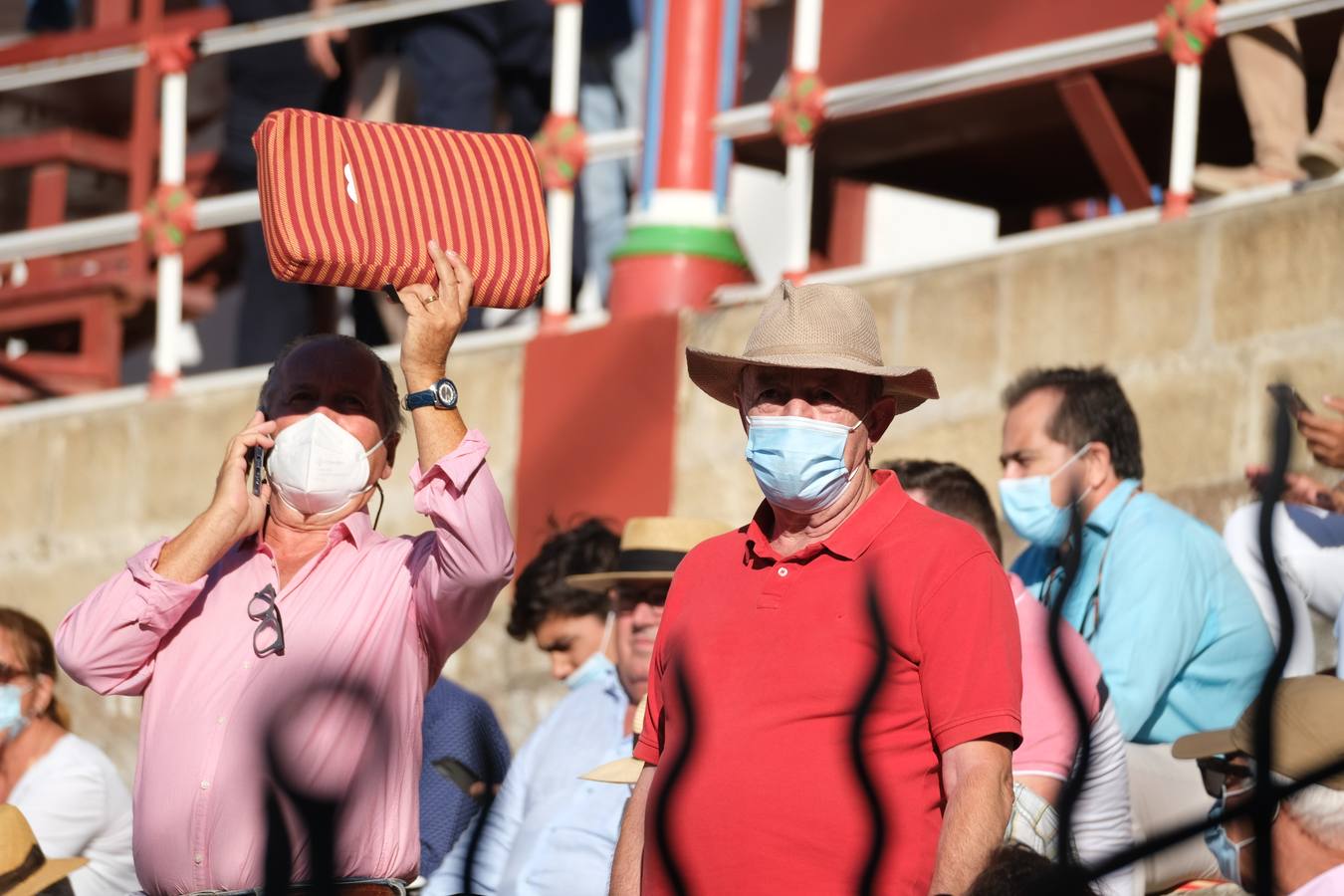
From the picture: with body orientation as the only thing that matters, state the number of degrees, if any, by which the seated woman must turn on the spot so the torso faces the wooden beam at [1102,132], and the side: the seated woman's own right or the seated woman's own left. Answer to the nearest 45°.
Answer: approximately 135° to the seated woman's own left

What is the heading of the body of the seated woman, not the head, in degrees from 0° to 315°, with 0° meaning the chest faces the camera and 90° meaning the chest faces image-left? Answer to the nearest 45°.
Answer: approximately 45°

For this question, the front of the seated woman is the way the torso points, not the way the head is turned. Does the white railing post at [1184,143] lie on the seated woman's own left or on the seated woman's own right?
on the seated woman's own left

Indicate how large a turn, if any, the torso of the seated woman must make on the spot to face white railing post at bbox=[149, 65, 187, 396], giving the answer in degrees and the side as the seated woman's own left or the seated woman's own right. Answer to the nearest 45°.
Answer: approximately 135° to the seated woman's own right

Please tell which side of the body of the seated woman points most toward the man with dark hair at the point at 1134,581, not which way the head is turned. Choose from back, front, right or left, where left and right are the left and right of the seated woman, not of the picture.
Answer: left

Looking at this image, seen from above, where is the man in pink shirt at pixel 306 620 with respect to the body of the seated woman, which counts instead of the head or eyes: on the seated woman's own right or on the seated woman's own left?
on the seated woman's own left
